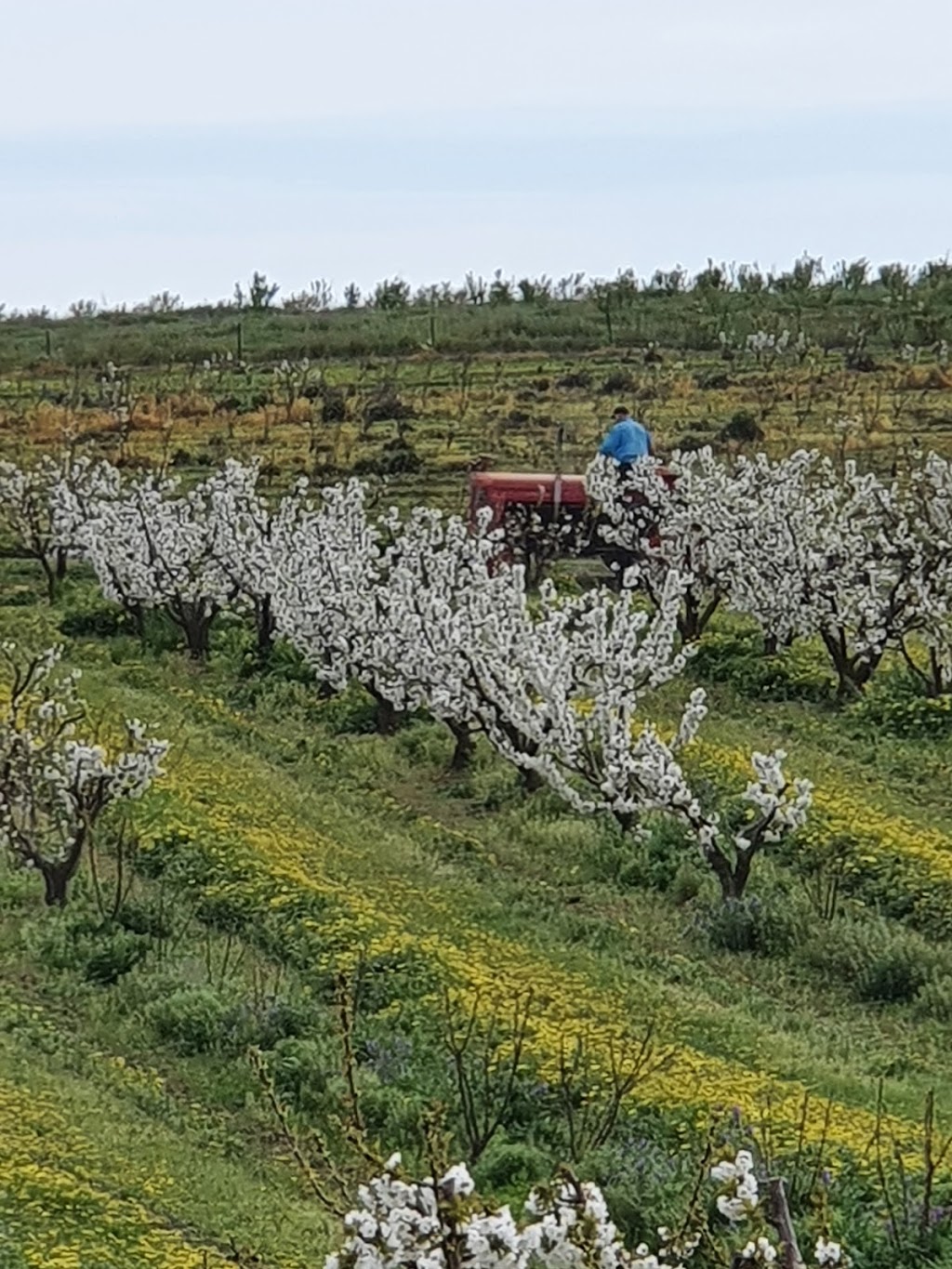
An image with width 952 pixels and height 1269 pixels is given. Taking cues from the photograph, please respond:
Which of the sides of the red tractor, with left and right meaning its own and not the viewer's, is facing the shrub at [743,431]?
right

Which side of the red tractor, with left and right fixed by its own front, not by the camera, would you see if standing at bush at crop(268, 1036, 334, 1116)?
left

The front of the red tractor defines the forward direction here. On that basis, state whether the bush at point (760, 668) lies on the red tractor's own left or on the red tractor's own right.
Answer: on the red tractor's own left

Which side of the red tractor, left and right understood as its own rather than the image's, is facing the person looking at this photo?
left

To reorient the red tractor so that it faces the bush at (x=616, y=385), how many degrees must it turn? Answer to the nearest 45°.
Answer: approximately 90° to its right

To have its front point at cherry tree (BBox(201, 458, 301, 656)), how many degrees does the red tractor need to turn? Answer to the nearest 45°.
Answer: approximately 45° to its left

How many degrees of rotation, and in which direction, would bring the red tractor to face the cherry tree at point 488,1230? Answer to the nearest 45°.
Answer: approximately 90° to its left

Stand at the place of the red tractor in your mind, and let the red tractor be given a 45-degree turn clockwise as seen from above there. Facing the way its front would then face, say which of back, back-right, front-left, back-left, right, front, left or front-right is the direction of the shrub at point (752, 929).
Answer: back-left

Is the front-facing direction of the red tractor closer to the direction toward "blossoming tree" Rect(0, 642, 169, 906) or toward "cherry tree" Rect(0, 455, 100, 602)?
the cherry tree

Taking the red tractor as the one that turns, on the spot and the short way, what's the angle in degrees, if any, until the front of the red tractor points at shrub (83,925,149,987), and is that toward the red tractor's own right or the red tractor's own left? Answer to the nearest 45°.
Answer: approximately 90° to the red tractor's own left
